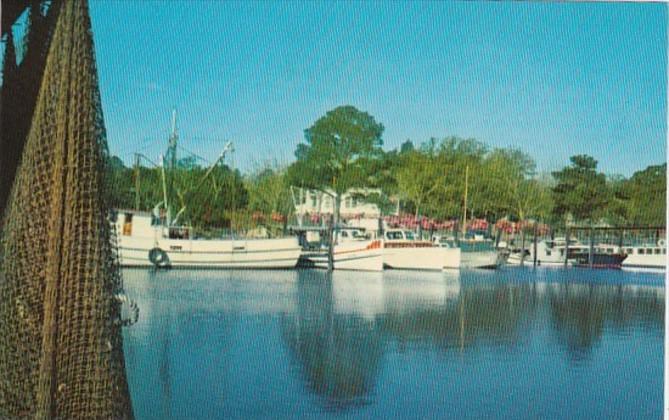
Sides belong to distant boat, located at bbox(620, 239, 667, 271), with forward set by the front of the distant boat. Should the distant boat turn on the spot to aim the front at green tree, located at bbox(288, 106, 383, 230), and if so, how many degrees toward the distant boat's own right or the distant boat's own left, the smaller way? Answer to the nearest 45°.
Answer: approximately 45° to the distant boat's own left

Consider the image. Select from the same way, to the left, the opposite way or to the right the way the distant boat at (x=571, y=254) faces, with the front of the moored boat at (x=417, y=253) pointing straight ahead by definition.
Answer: the same way

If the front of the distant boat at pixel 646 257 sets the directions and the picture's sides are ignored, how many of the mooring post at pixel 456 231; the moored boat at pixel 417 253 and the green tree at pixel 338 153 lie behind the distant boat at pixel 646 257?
0

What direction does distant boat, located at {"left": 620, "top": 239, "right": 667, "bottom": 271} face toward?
to the viewer's left
